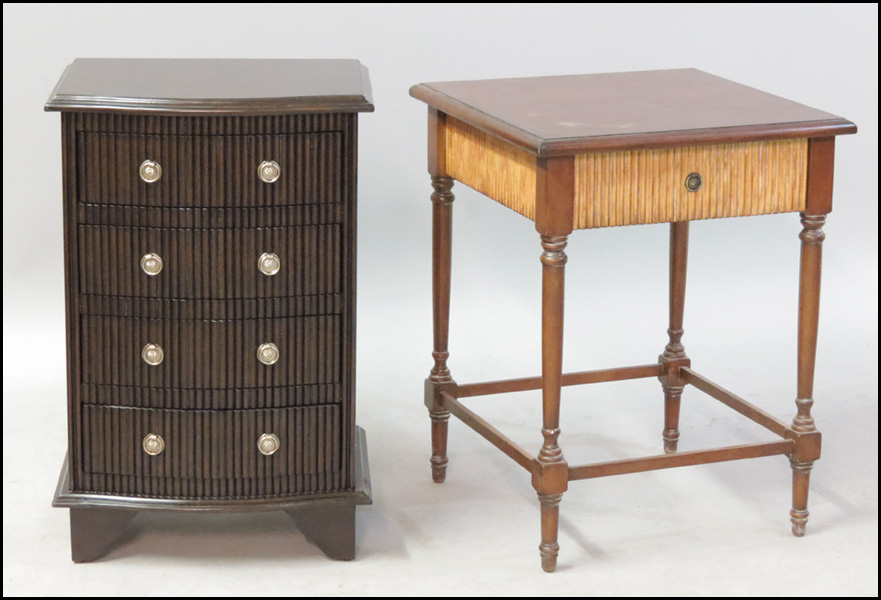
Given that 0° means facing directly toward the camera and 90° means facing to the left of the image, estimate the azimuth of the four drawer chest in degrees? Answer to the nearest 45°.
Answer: approximately 0°

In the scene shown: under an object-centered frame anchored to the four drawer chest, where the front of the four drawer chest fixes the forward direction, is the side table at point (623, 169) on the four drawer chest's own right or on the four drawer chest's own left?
on the four drawer chest's own left
